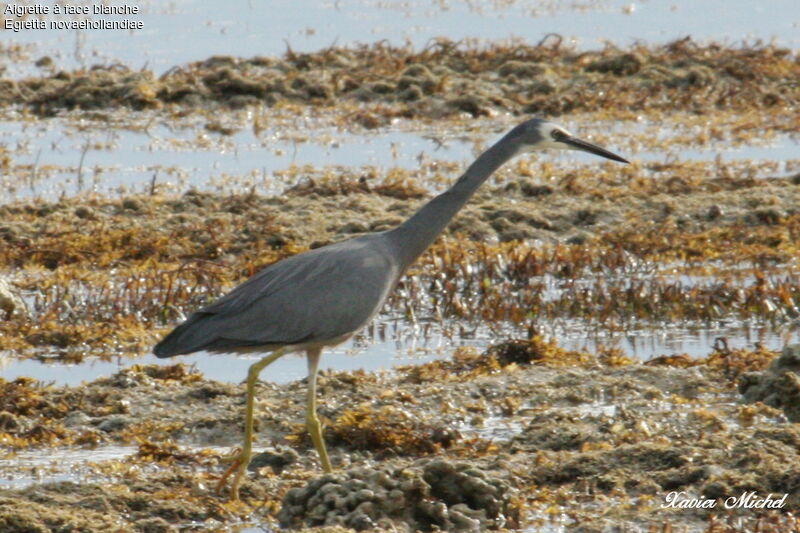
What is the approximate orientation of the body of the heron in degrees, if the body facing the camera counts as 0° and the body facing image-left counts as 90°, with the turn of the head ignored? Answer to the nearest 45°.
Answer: approximately 270°

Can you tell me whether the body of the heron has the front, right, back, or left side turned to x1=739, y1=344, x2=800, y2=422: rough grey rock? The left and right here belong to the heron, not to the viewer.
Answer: front
